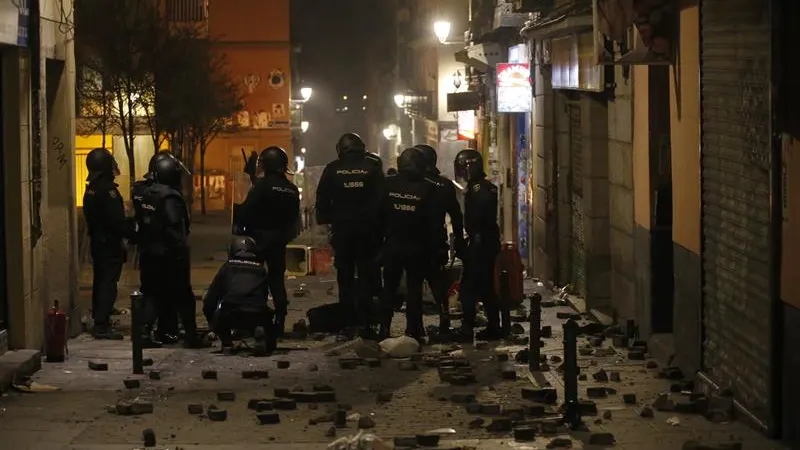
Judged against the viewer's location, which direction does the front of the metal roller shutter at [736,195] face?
facing to the left of the viewer

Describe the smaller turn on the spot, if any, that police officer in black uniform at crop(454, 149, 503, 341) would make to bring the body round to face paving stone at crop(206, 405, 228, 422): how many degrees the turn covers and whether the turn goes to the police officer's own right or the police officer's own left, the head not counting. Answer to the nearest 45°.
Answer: approximately 90° to the police officer's own left

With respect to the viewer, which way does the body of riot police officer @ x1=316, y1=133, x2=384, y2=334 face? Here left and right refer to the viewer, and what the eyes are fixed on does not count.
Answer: facing away from the viewer

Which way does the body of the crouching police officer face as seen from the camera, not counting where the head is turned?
away from the camera

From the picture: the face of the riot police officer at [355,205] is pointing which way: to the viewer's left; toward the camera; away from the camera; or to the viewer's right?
away from the camera

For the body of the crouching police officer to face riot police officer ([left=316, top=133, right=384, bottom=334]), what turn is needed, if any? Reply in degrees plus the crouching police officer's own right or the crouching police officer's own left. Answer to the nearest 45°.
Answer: approximately 45° to the crouching police officer's own right

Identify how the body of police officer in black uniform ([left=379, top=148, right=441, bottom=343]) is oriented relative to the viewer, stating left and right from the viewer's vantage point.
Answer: facing away from the viewer

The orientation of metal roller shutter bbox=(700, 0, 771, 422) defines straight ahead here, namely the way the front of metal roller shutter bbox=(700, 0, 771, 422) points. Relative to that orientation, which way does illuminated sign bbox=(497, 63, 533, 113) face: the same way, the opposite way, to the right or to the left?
to the left

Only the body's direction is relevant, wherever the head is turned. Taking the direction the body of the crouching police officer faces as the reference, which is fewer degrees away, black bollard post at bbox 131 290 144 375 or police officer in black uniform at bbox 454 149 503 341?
the police officer in black uniform
